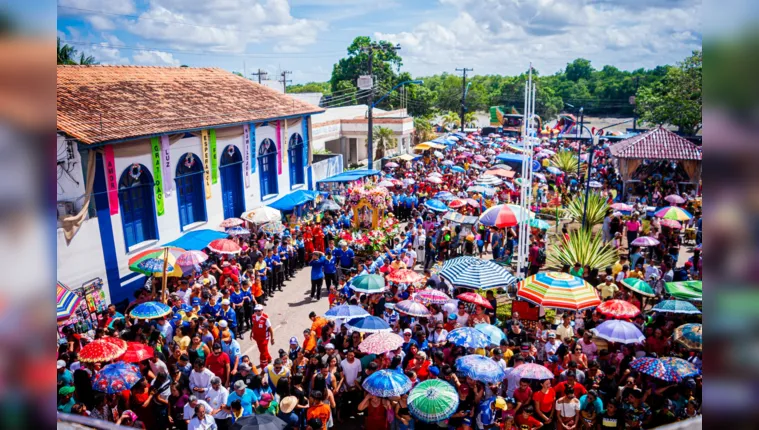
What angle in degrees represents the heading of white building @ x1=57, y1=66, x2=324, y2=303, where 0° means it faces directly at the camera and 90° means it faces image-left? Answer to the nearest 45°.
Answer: approximately 315°

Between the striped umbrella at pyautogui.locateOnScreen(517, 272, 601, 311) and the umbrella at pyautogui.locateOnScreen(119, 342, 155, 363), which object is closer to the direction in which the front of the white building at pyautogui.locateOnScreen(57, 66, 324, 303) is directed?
the striped umbrella

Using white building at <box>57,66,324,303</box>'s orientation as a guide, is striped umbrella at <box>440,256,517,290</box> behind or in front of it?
in front

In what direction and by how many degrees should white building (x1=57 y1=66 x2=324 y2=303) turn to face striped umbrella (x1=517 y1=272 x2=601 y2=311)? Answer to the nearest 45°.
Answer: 0° — it already faces it

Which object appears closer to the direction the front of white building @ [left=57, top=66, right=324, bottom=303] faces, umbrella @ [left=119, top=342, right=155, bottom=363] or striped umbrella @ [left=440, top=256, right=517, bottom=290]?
the striped umbrella

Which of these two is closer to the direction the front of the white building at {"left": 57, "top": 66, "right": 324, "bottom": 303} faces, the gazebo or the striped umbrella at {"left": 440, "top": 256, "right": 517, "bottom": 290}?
the striped umbrella

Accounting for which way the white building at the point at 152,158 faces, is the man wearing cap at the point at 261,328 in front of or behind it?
in front

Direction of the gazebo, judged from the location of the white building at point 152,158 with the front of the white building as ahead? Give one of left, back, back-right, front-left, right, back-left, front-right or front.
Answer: front-left

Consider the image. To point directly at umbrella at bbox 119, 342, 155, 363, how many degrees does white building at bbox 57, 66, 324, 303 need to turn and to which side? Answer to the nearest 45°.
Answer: approximately 45° to its right
